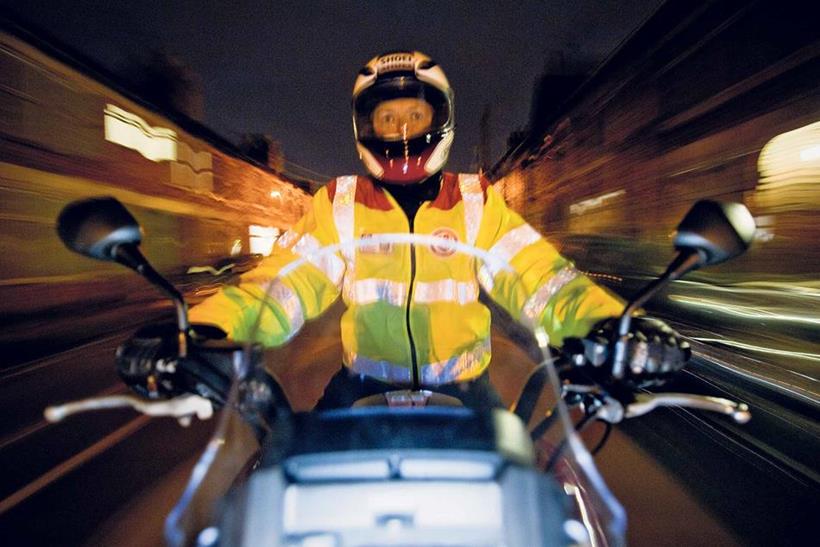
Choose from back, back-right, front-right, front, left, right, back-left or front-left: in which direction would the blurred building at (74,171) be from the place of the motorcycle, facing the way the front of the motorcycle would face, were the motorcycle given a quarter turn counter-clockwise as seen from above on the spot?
back-left

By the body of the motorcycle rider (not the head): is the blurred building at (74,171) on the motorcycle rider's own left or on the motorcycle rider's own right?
on the motorcycle rider's own right

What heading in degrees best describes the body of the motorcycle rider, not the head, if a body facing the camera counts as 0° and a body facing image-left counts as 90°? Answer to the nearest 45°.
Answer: approximately 0°
